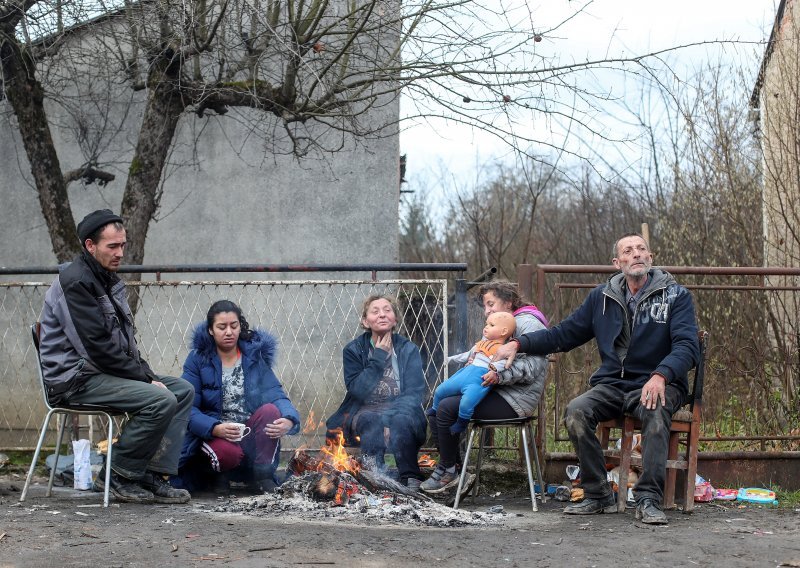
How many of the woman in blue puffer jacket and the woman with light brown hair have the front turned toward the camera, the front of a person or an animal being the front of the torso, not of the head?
2

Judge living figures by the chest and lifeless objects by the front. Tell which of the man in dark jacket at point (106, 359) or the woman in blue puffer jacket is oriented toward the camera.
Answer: the woman in blue puffer jacket

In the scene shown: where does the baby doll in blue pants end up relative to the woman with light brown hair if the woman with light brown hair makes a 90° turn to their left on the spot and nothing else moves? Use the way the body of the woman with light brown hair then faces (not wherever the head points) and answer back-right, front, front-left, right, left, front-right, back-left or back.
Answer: front-right

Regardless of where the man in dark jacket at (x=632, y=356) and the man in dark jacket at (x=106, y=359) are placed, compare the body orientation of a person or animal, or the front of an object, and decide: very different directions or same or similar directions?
very different directions

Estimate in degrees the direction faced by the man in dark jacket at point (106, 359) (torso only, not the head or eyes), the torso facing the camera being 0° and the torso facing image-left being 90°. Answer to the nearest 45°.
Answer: approximately 270°

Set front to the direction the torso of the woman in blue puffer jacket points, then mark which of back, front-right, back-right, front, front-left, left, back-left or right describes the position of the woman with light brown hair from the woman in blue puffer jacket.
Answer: left

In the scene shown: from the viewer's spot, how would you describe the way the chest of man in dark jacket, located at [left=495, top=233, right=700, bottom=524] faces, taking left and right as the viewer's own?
facing the viewer and to the left of the viewer

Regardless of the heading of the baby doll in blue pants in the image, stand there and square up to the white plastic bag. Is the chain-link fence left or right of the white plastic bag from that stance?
right

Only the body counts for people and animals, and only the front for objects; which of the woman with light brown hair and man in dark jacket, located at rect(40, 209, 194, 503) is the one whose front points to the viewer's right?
the man in dark jacket

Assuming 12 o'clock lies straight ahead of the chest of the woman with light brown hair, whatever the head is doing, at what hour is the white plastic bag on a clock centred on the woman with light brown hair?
The white plastic bag is roughly at 3 o'clock from the woman with light brown hair.

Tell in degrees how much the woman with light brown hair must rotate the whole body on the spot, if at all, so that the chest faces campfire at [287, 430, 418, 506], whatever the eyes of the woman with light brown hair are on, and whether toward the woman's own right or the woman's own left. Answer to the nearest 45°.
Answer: approximately 45° to the woman's own right

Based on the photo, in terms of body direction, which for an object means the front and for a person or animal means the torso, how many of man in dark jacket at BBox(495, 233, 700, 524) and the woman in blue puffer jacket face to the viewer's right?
0

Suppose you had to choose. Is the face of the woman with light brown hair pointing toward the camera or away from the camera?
toward the camera

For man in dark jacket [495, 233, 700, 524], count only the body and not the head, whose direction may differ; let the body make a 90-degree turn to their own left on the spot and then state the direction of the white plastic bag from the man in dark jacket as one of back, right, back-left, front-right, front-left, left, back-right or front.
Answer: back-right

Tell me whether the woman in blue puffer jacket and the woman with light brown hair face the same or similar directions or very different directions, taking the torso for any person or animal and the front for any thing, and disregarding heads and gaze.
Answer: same or similar directions

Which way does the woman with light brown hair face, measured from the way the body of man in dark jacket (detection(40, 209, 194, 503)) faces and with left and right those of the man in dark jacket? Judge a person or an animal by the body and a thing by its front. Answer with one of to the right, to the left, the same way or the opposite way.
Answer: to the right

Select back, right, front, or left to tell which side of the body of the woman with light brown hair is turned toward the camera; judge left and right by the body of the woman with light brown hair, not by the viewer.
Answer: front

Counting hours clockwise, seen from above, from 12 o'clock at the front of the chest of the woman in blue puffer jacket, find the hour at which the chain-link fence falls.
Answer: The chain-link fence is roughly at 6 o'clock from the woman in blue puffer jacket.

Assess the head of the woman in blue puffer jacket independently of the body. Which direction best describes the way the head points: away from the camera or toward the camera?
toward the camera
